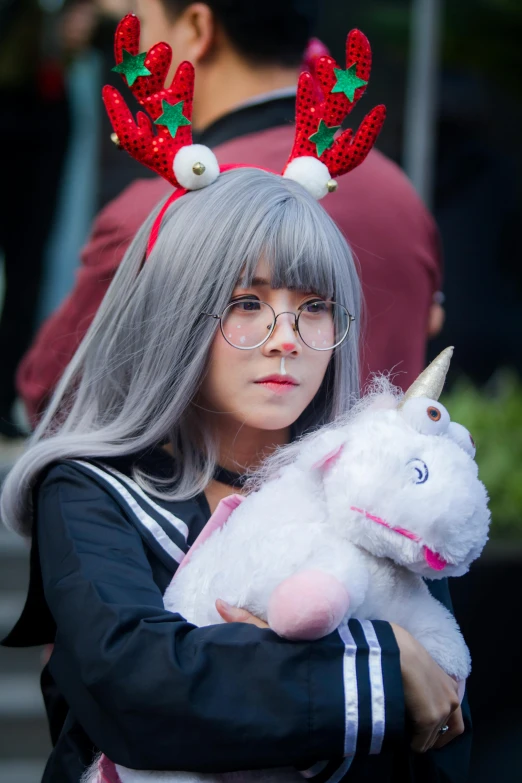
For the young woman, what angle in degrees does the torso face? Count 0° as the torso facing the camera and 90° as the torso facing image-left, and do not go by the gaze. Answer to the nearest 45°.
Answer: approximately 315°

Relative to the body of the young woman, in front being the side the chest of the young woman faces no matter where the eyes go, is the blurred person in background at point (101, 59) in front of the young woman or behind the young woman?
behind

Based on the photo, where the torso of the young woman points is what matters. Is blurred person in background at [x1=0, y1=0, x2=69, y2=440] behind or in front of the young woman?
behind
